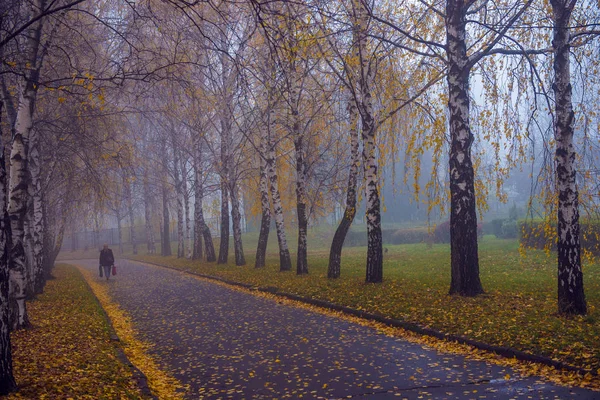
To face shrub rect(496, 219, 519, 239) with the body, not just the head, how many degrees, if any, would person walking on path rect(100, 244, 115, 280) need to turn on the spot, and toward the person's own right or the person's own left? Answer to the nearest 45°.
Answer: approximately 135° to the person's own left

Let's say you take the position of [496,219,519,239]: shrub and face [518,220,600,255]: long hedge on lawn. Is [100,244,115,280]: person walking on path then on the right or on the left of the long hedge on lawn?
right

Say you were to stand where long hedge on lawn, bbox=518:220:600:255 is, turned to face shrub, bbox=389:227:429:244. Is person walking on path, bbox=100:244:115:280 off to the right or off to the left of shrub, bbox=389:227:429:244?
left

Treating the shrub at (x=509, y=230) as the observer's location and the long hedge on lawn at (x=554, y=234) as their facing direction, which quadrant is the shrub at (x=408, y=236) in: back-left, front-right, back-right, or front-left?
back-right

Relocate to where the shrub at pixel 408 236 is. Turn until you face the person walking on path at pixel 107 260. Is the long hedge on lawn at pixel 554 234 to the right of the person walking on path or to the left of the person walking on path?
left
